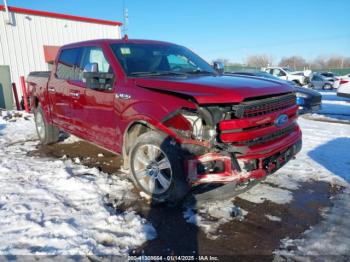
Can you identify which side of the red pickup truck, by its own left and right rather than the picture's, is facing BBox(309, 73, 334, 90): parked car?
left

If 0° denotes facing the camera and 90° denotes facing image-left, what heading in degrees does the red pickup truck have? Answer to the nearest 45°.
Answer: approximately 315°

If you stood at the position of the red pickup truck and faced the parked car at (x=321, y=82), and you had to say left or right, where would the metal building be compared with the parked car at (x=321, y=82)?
left

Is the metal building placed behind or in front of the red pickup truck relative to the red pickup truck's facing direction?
behind

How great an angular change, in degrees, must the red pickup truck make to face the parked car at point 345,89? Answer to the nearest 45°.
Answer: approximately 90° to its left
